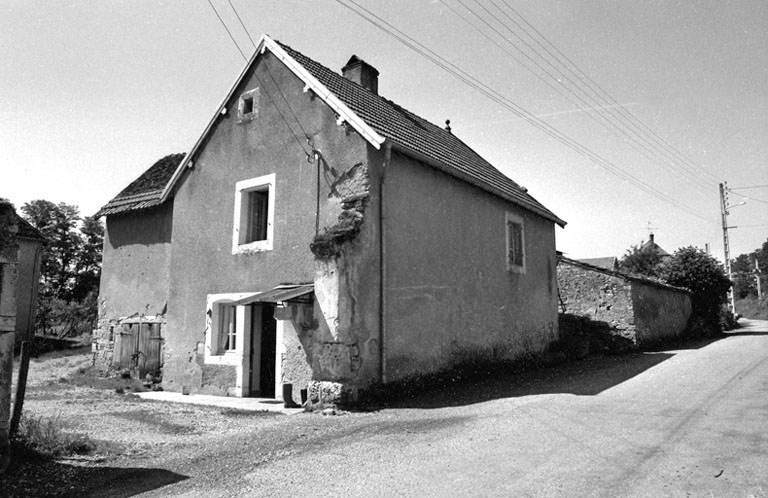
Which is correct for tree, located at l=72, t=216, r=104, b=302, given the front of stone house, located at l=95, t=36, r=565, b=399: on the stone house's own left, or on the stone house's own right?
on the stone house's own right

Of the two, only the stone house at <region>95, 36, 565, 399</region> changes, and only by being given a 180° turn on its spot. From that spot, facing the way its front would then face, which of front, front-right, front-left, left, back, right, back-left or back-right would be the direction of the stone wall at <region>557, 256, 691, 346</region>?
front

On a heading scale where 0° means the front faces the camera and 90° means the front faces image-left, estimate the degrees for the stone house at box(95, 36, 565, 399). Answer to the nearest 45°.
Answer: approximately 45°

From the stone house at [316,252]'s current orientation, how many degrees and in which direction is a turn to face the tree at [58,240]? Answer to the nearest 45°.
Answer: approximately 90° to its right

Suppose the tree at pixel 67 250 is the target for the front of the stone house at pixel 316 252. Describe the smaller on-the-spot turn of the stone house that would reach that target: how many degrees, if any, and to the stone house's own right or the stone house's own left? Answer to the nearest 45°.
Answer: approximately 90° to the stone house's own right

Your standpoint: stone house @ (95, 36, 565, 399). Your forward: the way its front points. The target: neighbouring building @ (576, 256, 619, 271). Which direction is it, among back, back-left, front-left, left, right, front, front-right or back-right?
back

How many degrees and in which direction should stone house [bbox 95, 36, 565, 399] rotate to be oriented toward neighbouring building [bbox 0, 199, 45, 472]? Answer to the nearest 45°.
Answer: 0° — it already faces it

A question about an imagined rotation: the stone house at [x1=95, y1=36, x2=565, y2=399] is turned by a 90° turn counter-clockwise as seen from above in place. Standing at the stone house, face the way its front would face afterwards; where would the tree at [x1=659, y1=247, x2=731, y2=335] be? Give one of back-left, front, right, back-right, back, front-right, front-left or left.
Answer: left

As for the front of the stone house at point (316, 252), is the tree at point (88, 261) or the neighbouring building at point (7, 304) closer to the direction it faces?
the neighbouring building

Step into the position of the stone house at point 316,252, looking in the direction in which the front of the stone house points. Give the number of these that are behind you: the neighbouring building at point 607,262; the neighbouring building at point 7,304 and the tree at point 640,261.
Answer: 2
